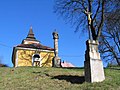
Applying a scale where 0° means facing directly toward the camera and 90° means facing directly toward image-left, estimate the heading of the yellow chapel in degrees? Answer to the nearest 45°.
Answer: approximately 0°
